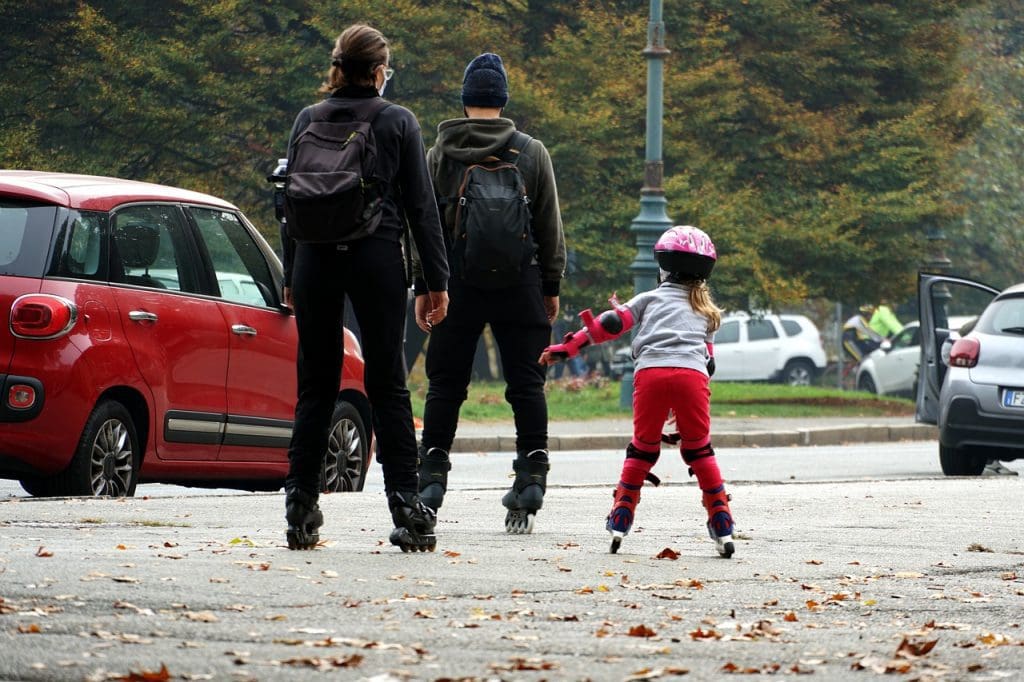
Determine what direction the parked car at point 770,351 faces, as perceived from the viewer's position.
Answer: facing to the left of the viewer

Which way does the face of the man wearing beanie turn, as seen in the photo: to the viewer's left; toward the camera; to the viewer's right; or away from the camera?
away from the camera

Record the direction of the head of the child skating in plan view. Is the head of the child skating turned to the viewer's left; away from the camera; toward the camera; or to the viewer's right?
away from the camera

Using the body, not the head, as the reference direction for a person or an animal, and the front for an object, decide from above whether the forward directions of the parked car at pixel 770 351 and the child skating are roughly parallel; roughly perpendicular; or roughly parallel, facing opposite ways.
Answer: roughly perpendicular

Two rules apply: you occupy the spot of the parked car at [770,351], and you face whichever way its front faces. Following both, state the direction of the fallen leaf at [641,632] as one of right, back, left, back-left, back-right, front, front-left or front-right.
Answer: left

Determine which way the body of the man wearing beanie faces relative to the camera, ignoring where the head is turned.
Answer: away from the camera

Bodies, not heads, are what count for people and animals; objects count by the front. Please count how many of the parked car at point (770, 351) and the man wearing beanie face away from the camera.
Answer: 1

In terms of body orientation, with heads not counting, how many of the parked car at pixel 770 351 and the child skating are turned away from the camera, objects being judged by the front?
1

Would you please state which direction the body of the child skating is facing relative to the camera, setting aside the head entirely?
away from the camera

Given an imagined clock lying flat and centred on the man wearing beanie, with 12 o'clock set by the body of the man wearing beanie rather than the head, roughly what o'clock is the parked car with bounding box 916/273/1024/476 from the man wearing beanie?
The parked car is roughly at 1 o'clock from the man wearing beanie.

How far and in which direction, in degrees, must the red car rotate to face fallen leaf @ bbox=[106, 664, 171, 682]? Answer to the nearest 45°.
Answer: approximately 135° to its right

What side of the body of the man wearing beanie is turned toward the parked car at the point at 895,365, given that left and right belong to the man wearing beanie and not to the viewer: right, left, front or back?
front

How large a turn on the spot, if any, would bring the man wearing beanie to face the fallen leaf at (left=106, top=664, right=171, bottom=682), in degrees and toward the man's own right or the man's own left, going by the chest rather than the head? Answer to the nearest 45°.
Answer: approximately 180°

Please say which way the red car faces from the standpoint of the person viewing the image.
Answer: facing away from the viewer and to the right of the viewer

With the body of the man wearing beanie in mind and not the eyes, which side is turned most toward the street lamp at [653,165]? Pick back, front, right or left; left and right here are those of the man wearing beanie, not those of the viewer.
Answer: front

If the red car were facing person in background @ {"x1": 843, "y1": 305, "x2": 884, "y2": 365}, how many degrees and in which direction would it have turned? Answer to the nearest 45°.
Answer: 0° — it already faces them

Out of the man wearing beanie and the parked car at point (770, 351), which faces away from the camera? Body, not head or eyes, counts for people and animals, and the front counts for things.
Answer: the man wearing beanie
